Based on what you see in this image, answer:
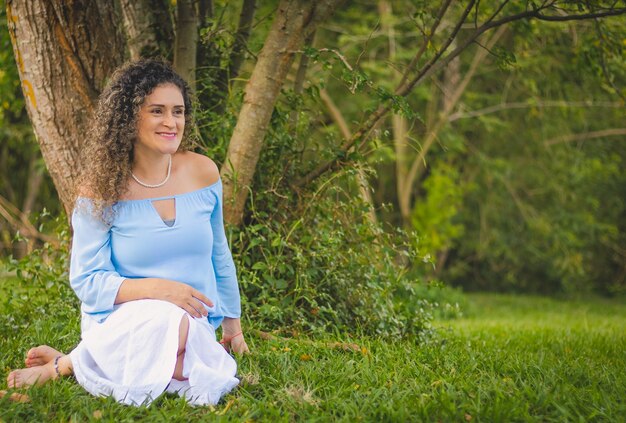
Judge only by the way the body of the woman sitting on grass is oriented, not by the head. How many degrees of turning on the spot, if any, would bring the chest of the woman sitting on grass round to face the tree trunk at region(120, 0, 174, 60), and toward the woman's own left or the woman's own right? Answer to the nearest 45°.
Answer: approximately 135° to the woman's own left

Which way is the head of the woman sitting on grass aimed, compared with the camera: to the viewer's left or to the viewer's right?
to the viewer's right

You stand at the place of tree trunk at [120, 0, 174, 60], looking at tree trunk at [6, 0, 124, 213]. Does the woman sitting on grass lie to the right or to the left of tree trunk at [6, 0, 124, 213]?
left

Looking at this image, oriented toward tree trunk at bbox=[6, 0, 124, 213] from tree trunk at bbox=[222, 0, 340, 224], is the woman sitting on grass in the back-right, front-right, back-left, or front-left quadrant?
front-left

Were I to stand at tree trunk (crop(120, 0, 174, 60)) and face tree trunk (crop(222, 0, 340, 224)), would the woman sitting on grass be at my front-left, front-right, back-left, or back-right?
front-right

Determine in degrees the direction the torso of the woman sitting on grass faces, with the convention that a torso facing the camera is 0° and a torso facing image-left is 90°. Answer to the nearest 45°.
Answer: approximately 315°

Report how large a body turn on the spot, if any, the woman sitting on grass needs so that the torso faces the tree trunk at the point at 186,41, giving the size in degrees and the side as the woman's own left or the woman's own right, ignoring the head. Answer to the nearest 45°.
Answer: approximately 135° to the woman's own left

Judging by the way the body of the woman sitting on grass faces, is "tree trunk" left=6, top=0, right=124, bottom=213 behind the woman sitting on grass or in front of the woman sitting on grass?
behind
